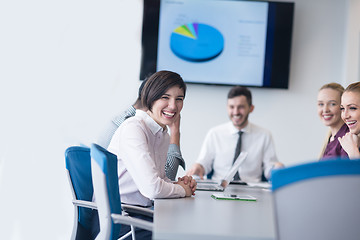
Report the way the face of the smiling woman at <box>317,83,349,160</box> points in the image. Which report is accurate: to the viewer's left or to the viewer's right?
to the viewer's left

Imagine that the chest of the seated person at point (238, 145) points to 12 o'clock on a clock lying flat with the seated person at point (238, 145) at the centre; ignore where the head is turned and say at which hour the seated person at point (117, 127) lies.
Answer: the seated person at point (117, 127) is roughly at 1 o'clock from the seated person at point (238, 145).

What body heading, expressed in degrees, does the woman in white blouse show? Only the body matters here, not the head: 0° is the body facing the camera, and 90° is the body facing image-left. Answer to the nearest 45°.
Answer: approximately 315°

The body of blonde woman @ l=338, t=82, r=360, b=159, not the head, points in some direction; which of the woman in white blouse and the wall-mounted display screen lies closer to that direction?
the woman in white blouse

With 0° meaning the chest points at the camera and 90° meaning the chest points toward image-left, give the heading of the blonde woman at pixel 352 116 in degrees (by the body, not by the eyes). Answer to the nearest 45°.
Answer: approximately 45°

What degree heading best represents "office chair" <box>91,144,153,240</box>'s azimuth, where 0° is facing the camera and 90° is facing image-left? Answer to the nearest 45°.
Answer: approximately 270°

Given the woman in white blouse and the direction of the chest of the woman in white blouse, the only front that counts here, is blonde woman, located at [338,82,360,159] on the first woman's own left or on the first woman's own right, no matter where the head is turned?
on the first woman's own left

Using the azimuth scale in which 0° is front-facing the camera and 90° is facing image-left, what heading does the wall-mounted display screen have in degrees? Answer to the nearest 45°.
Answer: approximately 0°

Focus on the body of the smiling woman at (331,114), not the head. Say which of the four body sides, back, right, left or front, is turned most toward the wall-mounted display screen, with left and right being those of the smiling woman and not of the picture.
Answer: right
